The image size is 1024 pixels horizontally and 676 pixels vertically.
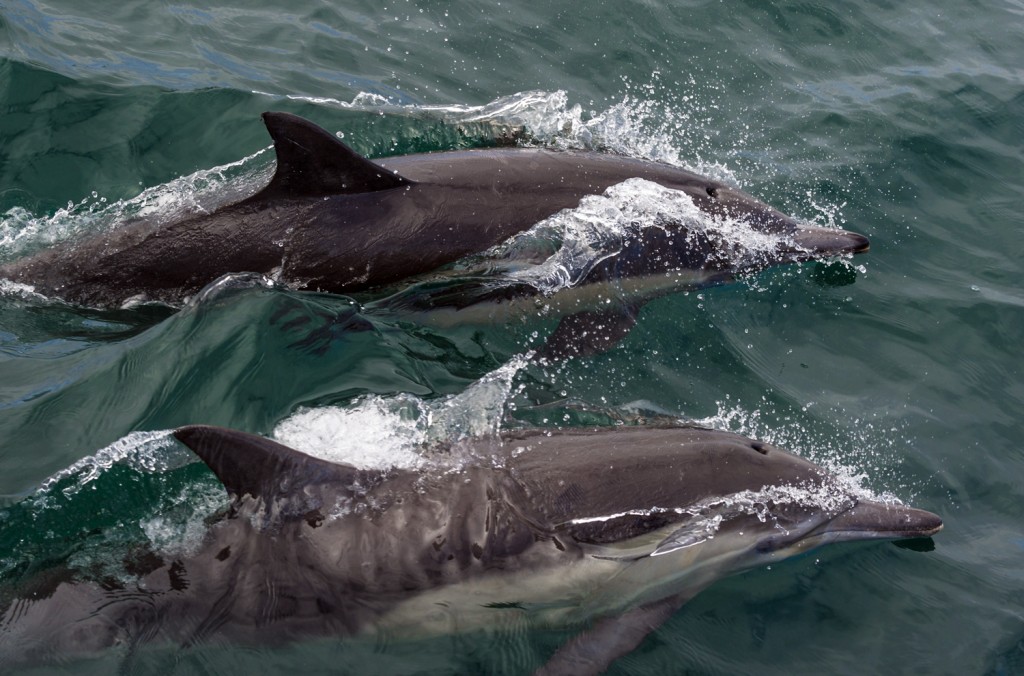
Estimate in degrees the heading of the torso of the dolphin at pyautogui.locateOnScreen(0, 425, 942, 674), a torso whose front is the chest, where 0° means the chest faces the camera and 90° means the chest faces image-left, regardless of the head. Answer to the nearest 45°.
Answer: approximately 270°

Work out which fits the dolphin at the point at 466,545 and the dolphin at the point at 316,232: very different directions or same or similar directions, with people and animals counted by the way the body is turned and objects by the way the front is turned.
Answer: same or similar directions

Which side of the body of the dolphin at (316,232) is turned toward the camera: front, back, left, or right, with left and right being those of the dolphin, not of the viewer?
right

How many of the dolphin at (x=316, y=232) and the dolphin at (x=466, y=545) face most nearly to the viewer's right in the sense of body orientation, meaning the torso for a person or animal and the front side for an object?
2

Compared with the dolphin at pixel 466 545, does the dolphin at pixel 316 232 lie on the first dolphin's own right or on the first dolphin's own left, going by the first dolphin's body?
on the first dolphin's own left

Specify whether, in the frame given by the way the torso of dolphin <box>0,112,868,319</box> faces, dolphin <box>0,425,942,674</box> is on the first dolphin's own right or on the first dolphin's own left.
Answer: on the first dolphin's own right
